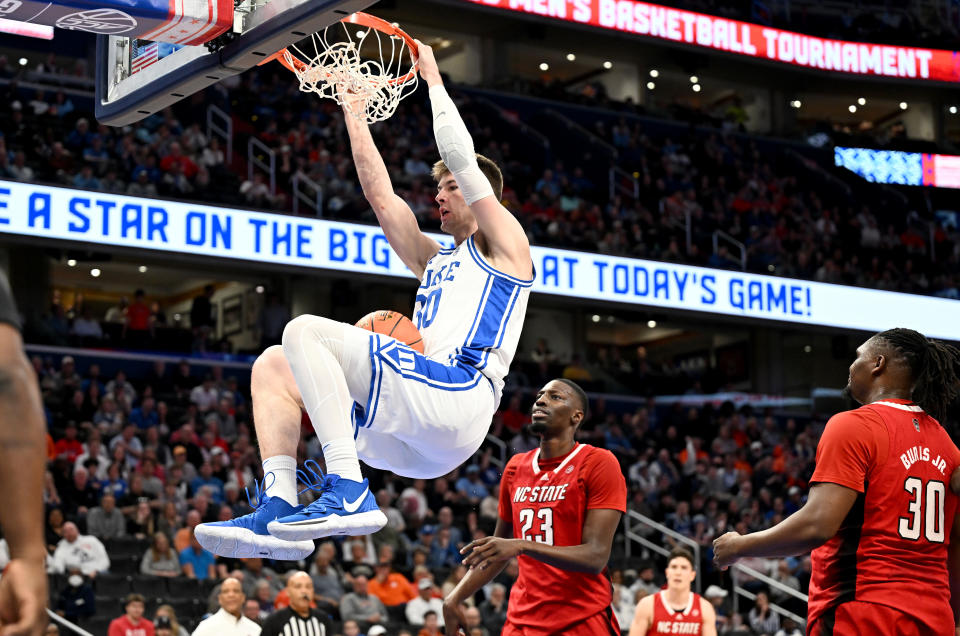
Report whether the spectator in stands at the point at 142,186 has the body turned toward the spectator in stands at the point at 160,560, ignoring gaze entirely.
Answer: yes

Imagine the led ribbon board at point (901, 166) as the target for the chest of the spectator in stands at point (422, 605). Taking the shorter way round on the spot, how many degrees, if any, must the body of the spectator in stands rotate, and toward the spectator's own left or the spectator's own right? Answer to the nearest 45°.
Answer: approximately 135° to the spectator's own left

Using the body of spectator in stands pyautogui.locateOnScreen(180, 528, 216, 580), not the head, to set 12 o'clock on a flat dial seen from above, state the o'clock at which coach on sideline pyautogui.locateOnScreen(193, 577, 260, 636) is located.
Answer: coach on sideline pyautogui.locateOnScreen(193, 577, 260, 636) is roughly at 12 o'clock from spectator in stands pyautogui.locateOnScreen(180, 528, 216, 580).

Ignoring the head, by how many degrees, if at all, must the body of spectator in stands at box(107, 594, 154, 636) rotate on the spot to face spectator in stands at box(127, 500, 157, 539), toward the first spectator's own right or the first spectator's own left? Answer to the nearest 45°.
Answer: approximately 180°

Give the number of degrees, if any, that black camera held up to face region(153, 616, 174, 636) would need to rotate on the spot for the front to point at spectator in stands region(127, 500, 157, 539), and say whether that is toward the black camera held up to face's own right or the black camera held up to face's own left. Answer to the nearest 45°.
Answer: approximately 180°

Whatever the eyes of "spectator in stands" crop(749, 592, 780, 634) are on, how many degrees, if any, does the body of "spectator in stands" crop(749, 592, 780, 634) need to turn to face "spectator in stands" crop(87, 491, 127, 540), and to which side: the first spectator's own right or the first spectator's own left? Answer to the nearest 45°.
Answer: approximately 45° to the first spectator's own right

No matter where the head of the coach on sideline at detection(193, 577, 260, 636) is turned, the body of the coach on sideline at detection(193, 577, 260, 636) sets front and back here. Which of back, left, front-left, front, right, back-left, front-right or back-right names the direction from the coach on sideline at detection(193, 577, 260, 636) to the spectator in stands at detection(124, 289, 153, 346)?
back
